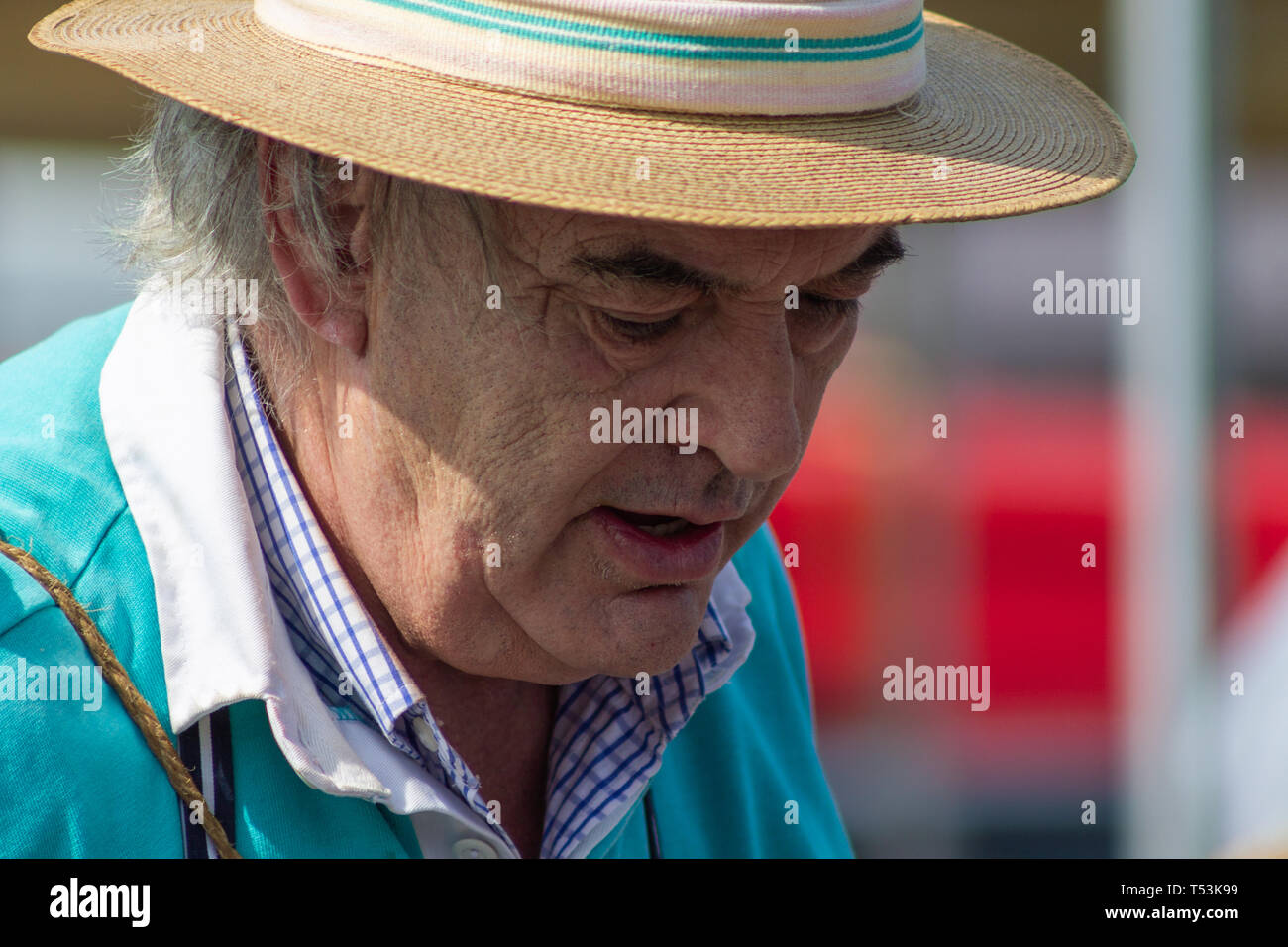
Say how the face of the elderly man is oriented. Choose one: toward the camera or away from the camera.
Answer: toward the camera
